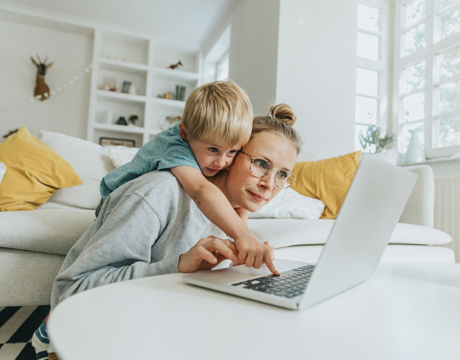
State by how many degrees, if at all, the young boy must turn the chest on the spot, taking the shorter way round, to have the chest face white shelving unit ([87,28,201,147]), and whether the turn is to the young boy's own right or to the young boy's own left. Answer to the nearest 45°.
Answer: approximately 135° to the young boy's own left

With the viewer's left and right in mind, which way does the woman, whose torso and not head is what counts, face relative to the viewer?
facing the viewer and to the right of the viewer

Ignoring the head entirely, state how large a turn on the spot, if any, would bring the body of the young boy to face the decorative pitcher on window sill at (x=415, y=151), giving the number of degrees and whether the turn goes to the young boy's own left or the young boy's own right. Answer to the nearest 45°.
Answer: approximately 90° to the young boy's own left

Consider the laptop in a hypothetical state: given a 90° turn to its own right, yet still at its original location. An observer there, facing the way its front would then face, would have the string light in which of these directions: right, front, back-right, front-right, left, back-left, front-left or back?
left

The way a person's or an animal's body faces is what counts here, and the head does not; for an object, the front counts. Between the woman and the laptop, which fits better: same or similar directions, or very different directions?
very different directions

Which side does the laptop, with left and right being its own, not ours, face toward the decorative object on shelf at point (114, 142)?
front

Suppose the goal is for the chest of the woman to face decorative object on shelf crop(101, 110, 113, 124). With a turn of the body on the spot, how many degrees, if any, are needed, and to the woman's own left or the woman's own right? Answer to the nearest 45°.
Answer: approximately 135° to the woman's own left

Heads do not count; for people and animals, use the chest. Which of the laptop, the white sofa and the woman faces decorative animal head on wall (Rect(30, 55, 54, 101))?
the laptop

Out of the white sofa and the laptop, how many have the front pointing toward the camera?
1

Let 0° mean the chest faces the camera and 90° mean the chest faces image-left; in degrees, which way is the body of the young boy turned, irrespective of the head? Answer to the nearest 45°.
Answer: approximately 315°

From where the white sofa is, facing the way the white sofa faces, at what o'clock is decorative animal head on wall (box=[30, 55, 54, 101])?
The decorative animal head on wall is roughly at 5 o'clock from the white sofa.

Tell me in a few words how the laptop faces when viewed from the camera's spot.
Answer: facing away from the viewer and to the left of the viewer

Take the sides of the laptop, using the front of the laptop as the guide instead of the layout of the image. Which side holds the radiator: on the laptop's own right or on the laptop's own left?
on the laptop's own right

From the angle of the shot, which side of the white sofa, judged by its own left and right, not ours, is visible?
front
